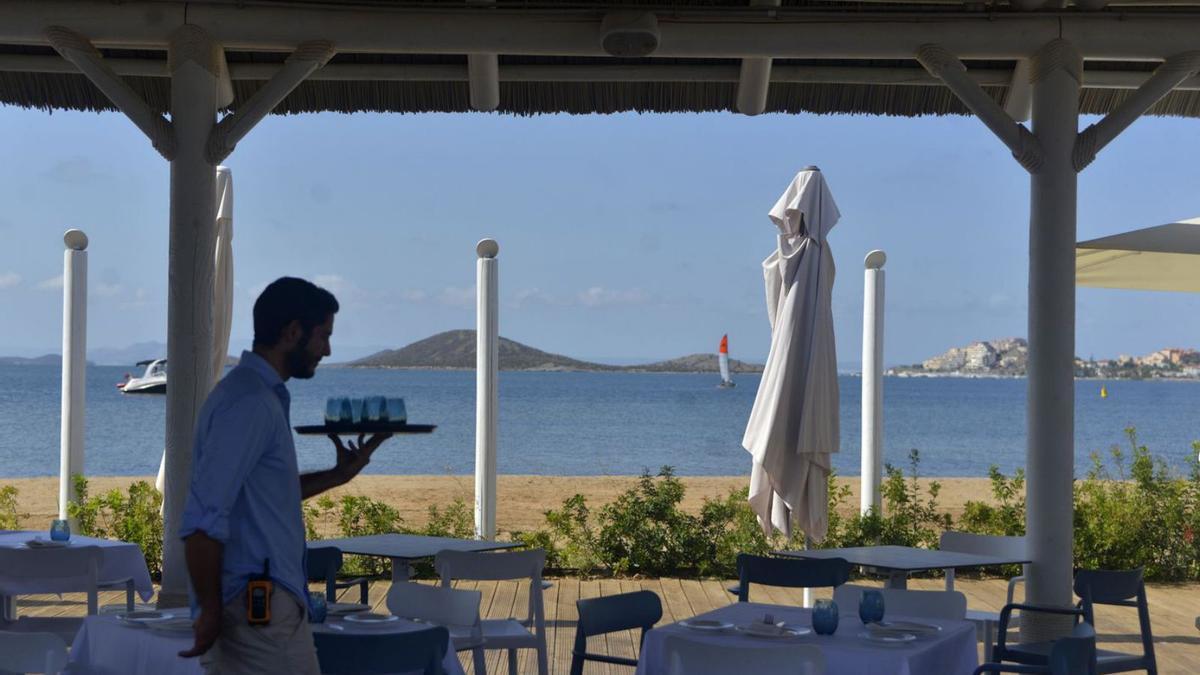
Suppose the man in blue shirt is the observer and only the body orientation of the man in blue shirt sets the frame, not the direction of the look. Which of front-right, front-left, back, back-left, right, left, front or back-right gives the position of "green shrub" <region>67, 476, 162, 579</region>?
left

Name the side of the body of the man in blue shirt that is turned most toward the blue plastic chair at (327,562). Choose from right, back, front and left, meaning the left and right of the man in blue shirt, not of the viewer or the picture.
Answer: left

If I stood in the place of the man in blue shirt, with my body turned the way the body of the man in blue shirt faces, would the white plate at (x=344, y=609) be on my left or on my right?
on my left

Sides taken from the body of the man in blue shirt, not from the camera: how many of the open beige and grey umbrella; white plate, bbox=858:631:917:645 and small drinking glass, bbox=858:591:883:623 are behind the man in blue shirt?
0

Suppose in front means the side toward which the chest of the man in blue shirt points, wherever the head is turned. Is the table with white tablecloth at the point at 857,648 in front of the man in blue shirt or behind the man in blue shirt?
in front

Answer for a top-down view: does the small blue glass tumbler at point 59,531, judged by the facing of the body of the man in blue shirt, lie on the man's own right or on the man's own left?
on the man's own left

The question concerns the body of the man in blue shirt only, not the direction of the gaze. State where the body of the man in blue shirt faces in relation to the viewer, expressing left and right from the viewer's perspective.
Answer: facing to the right of the viewer

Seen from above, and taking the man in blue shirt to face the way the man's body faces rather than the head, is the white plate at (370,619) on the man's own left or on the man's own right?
on the man's own left

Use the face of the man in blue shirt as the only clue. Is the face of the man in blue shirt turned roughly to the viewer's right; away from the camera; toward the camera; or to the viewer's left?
to the viewer's right

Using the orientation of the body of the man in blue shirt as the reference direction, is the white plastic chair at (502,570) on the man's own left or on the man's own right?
on the man's own left

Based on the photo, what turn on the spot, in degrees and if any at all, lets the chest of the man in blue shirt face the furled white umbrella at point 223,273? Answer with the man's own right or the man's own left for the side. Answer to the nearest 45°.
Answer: approximately 90° to the man's own left

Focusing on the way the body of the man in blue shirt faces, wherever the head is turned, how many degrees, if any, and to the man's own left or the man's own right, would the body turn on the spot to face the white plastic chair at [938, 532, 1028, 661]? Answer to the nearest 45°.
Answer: approximately 45° to the man's own left
